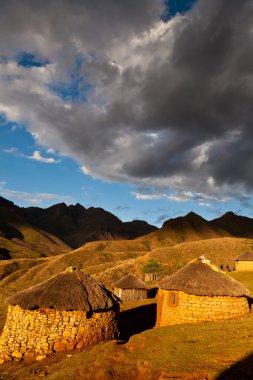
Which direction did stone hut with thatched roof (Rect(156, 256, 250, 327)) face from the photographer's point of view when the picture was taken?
facing to the left of the viewer

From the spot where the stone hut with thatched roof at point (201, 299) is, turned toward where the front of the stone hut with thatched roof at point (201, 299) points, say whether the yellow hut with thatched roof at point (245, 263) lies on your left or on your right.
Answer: on your right

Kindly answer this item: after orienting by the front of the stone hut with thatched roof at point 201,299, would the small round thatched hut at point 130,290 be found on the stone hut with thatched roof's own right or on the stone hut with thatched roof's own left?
on the stone hut with thatched roof's own right

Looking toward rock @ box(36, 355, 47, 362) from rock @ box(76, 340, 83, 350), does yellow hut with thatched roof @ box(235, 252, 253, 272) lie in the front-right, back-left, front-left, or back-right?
back-right
